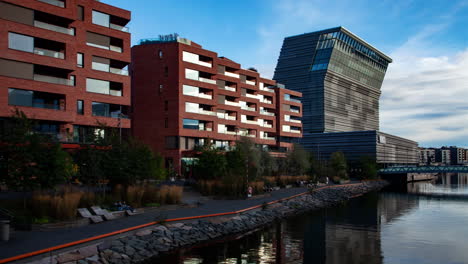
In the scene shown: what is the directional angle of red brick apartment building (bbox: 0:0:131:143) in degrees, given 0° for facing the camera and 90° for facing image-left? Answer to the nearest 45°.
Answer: approximately 315°
